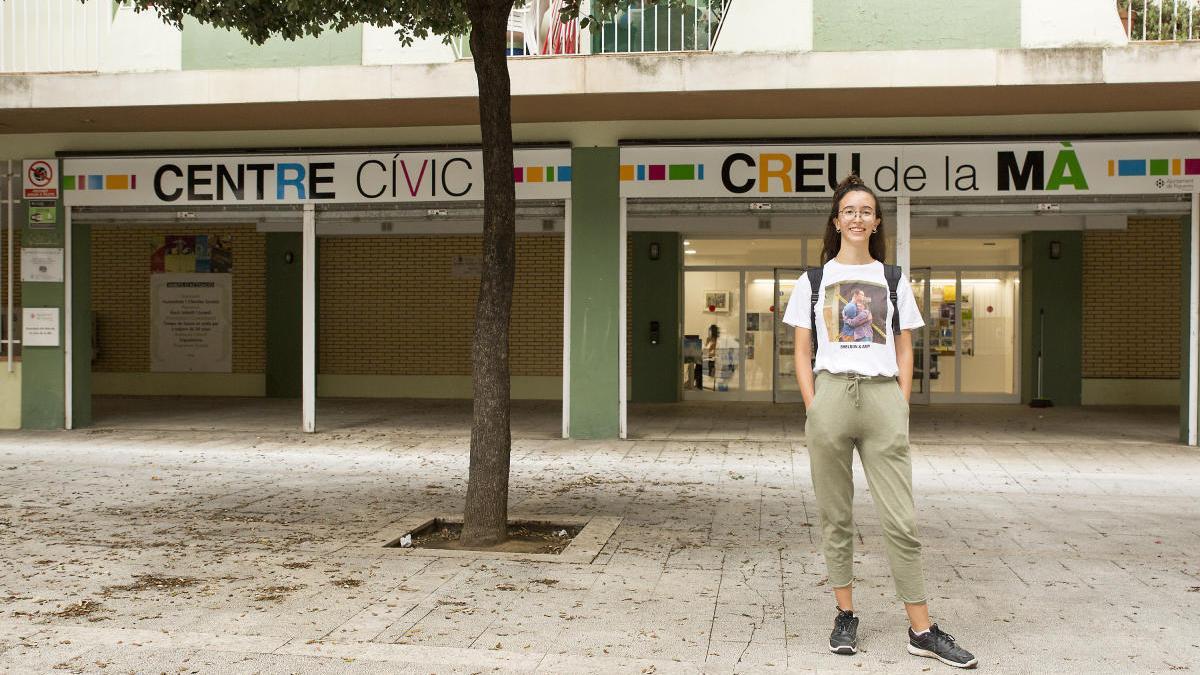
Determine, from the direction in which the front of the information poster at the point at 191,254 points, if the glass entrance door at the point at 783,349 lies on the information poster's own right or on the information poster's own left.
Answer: on the information poster's own left
